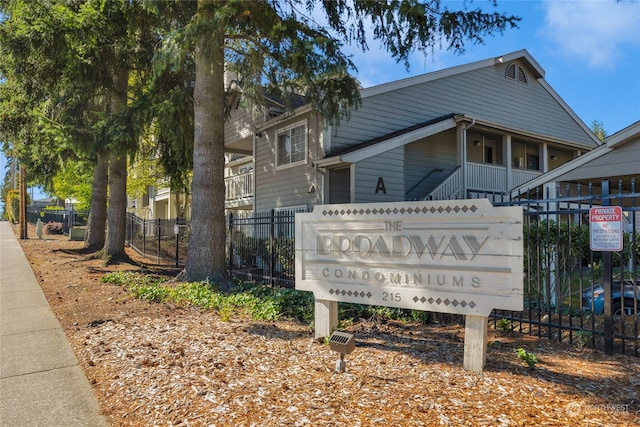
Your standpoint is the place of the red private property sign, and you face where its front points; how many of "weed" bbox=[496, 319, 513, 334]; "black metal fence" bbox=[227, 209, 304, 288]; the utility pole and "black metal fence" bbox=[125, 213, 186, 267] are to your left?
0

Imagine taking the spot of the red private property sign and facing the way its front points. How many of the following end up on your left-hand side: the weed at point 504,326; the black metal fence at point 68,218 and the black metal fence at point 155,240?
0

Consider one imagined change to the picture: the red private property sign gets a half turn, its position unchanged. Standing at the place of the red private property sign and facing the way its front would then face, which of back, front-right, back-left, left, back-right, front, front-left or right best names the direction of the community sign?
back-left

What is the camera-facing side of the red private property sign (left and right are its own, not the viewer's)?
front

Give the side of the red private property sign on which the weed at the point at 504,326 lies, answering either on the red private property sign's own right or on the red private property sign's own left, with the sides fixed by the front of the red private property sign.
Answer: on the red private property sign's own right

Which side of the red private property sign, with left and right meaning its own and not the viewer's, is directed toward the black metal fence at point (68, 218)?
right

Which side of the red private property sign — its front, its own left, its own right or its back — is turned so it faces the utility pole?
right
